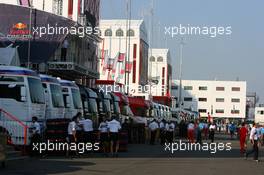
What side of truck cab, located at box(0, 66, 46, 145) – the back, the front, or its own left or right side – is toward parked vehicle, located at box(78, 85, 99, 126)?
left

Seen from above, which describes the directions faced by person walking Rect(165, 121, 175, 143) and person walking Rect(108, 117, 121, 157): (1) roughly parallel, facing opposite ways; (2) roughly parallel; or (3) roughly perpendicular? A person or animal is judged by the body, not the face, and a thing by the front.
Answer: roughly parallel

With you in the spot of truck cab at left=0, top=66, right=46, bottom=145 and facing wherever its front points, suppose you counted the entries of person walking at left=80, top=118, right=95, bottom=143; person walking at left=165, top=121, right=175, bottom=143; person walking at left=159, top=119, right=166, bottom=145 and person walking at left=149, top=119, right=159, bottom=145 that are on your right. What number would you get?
0

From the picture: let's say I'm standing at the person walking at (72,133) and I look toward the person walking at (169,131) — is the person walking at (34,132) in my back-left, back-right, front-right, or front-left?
back-left

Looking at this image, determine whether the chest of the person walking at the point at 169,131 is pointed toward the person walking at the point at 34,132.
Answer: no
